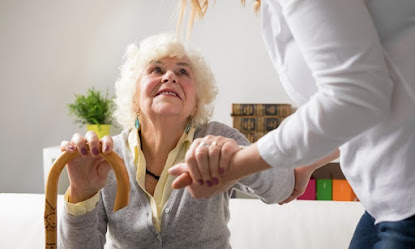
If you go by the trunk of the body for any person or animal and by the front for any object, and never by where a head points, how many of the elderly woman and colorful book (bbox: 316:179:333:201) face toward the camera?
2

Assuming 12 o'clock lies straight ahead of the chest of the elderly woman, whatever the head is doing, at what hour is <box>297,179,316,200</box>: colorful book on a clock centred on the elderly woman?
The colorful book is roughly at 7 o'clock from the elderly woman.

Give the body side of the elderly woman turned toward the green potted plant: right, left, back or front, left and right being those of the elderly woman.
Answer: back
